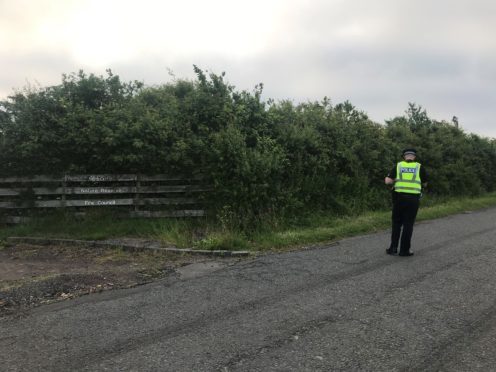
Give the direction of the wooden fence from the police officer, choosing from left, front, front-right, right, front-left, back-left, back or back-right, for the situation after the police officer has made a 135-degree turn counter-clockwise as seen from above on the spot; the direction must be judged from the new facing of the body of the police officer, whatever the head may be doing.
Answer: front-right

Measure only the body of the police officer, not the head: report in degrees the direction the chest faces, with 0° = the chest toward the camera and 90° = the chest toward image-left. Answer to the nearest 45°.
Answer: approximately 180°
